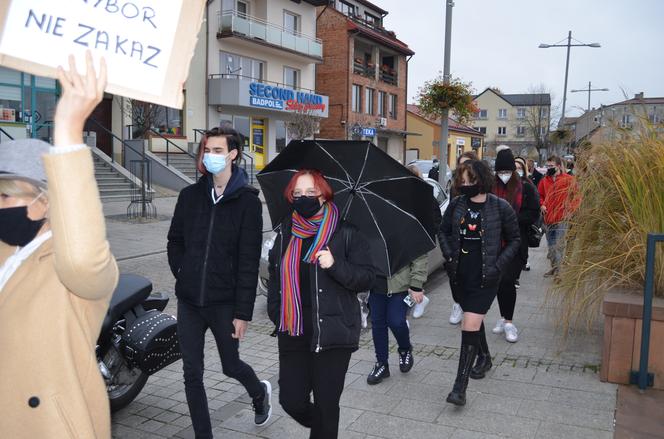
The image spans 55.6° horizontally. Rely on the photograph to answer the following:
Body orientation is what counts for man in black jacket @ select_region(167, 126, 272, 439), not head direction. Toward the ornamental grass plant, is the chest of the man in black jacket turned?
no

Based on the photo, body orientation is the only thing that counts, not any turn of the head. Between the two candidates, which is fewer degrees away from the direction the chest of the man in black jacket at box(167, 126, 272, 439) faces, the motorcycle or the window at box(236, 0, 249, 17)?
the motorcycle

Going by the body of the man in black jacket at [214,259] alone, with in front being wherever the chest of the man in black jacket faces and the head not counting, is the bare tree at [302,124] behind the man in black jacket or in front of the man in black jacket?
behind

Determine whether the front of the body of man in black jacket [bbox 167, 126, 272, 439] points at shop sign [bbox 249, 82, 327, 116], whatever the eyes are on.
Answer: no

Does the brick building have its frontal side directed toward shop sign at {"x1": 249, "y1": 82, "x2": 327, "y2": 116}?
no

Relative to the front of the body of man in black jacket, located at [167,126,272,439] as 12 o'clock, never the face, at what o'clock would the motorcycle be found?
The motorcycle is roughly at 3 o'clock from the man in black jacket.

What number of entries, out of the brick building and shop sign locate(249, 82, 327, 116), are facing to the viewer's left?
0

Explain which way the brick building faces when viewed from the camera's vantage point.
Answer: facing the viewer and to the right of the viewer

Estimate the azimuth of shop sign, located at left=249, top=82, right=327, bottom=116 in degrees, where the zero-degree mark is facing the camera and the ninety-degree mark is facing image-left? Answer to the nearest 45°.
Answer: approximately 315°

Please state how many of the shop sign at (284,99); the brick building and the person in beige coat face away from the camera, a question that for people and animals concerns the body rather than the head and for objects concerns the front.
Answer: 0

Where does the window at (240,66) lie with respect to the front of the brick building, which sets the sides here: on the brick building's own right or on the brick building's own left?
on the brick building's own right

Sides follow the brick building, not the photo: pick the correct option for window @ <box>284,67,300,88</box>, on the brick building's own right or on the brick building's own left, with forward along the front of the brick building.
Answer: on the brick building's own right

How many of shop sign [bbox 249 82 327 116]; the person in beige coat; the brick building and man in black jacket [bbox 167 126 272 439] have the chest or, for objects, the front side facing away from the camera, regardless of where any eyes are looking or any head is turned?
0

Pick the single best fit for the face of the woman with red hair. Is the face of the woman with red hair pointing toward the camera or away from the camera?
toward the camera

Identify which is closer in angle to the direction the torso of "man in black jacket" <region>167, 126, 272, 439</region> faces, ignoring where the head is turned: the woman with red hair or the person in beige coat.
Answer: the person in beige coat

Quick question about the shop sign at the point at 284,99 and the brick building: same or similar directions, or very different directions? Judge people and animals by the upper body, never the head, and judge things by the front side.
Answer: same or similar directions

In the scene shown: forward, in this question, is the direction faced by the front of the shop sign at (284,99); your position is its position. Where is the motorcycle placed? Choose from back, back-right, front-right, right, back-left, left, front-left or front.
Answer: front-right
